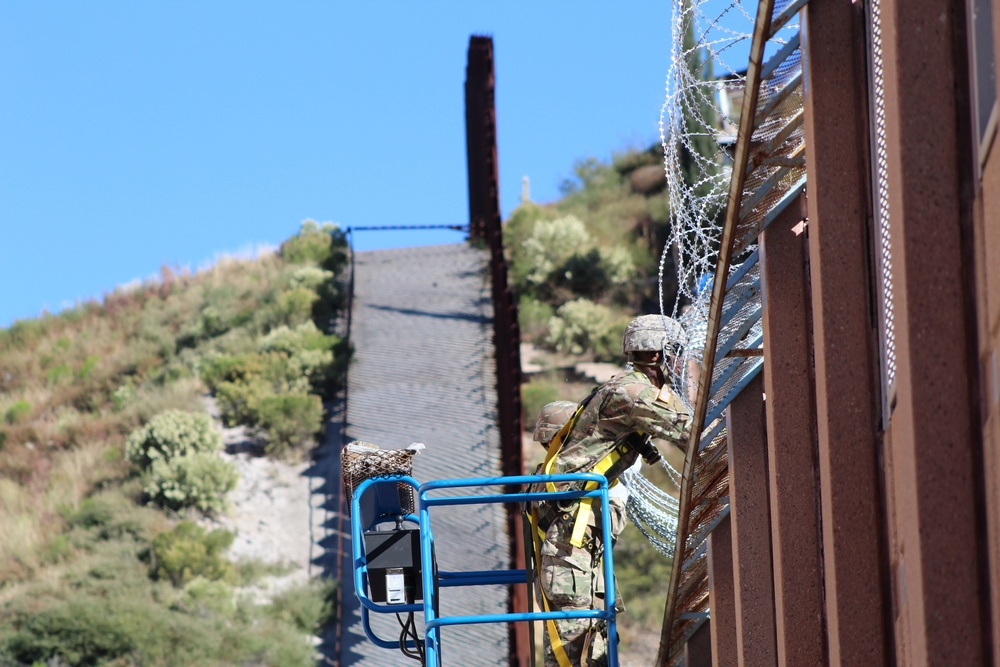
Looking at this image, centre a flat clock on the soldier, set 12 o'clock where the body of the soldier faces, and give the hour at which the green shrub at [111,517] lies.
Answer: The green shrub is roughly at 8 o'clock from the soldier.

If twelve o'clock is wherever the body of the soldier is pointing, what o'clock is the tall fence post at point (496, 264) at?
The tall fence post is roughly at 9 o'clock from the soldier.

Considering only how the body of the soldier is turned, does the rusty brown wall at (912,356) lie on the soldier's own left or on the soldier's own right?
on the soldier's own right

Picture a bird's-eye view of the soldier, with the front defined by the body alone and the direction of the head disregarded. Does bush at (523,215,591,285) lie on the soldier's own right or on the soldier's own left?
on the soldier's own left

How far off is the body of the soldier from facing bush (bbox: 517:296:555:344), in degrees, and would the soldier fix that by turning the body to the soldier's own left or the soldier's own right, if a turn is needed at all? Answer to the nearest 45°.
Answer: approximately 90° to the soldier's own left

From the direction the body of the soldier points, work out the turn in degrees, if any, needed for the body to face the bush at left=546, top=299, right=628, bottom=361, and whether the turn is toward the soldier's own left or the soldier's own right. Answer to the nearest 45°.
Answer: approximately 90° to the soldier's own left

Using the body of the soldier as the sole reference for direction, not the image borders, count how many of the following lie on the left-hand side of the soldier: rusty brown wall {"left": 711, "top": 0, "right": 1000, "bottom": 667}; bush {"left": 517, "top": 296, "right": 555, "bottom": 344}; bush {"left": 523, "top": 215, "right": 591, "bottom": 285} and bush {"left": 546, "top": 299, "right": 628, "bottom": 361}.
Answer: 3

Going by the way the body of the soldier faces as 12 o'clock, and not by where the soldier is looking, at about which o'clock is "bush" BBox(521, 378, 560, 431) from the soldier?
The bush is roughly at 9 o'clock from the soldier.

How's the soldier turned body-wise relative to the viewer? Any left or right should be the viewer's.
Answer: facing to the right of the viewer

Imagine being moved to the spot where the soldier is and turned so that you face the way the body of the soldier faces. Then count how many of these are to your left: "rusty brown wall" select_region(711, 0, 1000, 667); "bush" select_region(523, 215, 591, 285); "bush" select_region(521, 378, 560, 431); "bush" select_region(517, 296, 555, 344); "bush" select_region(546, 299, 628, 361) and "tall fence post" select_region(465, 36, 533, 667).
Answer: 5

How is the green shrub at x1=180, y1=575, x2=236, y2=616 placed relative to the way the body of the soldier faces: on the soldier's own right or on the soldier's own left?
on the soldier's own left
